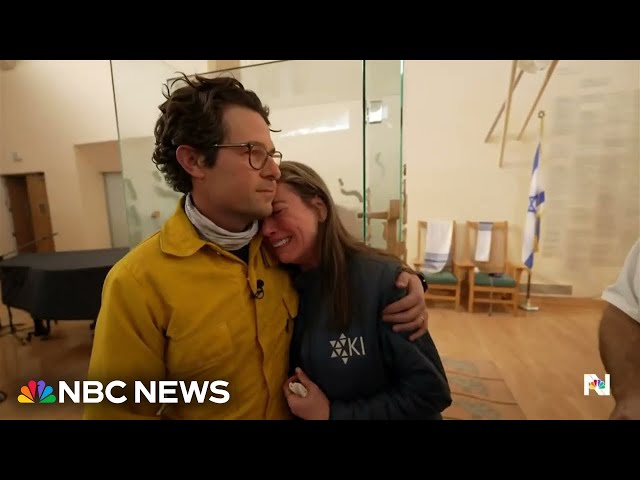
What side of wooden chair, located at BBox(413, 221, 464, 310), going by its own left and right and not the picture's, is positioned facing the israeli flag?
left

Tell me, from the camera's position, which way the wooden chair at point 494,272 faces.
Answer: facing the viewer

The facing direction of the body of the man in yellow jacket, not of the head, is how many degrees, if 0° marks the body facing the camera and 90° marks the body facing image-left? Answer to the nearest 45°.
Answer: approximately 315°

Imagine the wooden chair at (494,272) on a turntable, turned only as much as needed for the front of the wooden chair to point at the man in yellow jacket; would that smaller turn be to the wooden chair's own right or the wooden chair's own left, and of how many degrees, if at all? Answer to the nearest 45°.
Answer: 0° — it already faces them

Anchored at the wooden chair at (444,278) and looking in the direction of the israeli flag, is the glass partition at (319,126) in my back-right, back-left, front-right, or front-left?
back-right

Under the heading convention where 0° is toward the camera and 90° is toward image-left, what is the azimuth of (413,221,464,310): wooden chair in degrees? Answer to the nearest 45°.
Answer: approximately 0°

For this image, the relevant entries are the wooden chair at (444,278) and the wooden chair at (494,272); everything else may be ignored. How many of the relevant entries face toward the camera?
2

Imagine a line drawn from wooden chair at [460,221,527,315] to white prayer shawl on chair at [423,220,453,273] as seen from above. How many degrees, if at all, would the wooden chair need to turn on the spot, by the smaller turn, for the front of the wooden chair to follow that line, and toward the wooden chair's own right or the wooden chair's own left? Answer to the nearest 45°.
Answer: approximately 90° to the wooden chair's own right

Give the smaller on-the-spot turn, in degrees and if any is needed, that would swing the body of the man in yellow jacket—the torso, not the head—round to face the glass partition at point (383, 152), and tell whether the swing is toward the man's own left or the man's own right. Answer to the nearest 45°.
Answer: approximately 90° to the man's own left

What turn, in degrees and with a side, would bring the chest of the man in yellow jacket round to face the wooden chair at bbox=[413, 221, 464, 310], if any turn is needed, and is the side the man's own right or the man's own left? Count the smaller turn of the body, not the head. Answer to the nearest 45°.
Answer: approximately 90° to the man's own left
